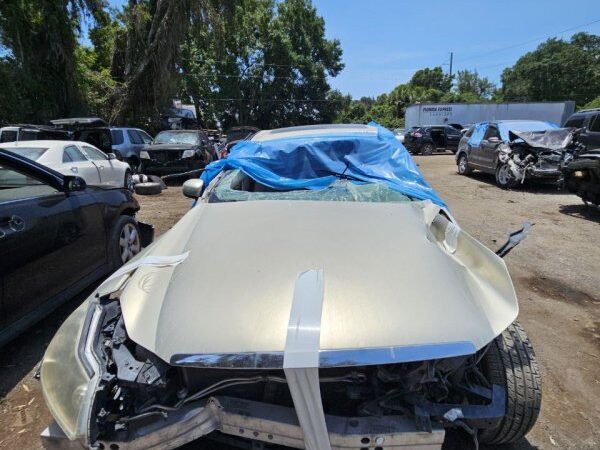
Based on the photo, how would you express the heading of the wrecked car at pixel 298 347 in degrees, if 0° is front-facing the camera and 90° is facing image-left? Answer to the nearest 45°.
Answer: approximately 0°

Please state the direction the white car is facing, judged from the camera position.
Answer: facing away from the viewer and to the right of the viewer

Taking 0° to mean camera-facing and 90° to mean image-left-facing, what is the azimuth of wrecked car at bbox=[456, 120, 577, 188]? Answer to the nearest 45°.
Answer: approximately 315°

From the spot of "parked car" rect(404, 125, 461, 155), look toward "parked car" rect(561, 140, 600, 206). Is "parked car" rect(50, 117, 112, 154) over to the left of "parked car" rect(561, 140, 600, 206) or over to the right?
right

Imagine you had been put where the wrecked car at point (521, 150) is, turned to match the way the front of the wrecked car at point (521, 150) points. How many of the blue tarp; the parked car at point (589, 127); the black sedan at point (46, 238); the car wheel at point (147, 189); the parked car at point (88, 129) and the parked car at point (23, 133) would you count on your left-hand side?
1

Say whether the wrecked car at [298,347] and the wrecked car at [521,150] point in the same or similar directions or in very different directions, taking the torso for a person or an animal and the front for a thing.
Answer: same or similar directions

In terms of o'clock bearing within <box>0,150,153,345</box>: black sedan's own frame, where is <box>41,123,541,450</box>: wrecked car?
The wrecked car is roughly at 4 o'clock from the black sedan.

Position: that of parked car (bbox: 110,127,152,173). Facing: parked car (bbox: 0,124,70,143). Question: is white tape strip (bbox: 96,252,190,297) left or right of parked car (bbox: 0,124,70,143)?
left
